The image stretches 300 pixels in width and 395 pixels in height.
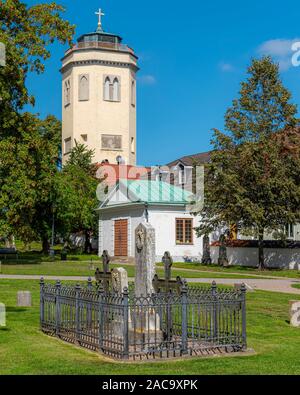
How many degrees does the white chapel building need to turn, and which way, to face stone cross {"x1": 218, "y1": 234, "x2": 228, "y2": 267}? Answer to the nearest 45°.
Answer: approximately 90° to its left

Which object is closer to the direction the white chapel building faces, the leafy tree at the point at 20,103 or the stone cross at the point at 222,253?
the leafy tree

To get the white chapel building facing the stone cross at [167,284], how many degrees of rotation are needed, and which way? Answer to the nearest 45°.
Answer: approximately 45° to its left

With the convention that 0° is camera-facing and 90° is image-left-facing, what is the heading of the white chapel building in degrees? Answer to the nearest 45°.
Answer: approximately 45°

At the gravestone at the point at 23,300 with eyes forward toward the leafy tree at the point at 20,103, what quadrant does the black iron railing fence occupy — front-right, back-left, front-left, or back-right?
back-right

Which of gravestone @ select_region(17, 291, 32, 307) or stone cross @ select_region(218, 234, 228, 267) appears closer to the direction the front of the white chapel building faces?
the gravestone

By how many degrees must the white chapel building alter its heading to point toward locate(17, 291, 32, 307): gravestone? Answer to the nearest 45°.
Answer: approximately 45° to its left

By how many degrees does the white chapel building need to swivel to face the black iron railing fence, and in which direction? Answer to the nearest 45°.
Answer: approximately 45° to its left
